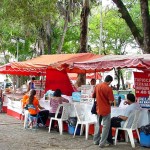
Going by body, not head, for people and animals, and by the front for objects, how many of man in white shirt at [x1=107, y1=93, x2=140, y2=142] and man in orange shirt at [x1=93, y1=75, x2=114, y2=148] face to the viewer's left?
1

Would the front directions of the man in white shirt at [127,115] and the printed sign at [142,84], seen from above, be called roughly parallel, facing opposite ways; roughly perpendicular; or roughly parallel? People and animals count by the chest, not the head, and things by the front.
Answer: roughly perpendicular

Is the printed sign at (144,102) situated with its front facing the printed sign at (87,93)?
no

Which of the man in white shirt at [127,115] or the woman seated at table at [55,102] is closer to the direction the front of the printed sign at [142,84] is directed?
the man in white shirt

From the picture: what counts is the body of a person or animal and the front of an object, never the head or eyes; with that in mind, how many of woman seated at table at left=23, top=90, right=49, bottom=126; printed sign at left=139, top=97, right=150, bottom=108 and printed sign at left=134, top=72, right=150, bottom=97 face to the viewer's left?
0

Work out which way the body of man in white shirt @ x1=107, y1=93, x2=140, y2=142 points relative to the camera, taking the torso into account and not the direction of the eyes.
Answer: to the viewer's left

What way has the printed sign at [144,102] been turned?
toward the camera

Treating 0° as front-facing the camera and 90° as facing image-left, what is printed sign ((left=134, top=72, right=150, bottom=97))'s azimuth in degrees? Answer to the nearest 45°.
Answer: approximately 0°

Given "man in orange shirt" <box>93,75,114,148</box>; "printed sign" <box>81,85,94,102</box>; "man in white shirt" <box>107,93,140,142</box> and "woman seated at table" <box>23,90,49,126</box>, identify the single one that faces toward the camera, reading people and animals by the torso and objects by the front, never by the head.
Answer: the printed sign

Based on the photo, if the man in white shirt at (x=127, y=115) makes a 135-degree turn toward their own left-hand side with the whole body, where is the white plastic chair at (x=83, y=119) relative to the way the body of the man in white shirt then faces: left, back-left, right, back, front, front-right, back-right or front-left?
back

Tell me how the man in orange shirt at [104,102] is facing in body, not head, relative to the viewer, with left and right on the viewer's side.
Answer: facing away from the viewer and to the right of the viewer

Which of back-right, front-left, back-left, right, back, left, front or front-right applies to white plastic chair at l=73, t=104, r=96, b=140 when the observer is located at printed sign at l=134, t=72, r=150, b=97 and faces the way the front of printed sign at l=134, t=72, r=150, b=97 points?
right

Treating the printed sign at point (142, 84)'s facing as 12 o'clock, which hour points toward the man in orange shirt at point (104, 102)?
The man in orange shirt is roughly at 1 o'clock from the printed sign.

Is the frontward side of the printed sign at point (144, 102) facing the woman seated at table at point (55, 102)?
no
